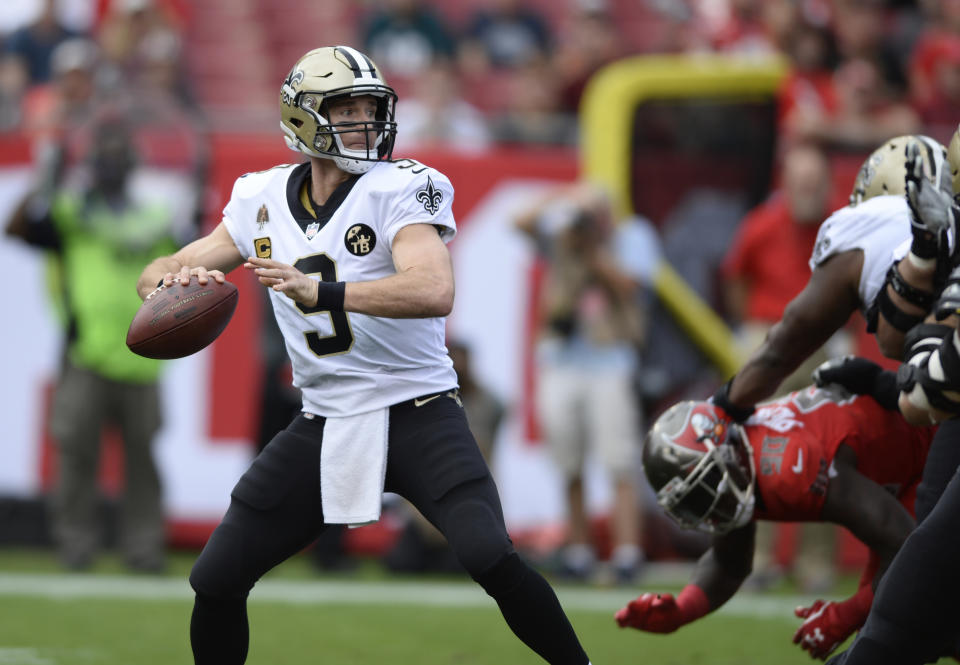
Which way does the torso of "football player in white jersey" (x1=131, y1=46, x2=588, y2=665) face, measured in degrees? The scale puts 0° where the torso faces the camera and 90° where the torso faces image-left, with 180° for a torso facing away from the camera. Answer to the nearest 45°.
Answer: approximately 0°

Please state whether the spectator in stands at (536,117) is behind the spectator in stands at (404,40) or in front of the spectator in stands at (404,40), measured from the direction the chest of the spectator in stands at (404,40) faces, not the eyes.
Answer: in front

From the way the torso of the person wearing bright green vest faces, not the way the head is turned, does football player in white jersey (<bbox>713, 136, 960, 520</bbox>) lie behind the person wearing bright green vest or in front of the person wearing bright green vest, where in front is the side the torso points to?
in front

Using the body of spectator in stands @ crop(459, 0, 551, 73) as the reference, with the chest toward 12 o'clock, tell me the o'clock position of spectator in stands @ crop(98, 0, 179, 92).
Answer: spectator in stands @ crop(98, 0, 179, 92) is roughly at 2 o'clock from spectator in stands @ crop(459, 0, 551, 73).

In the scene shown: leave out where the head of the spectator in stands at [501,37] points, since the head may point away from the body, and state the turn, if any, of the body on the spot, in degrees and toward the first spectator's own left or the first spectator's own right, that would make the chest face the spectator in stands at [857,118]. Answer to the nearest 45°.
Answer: approximately 45° to the first spectator's own left

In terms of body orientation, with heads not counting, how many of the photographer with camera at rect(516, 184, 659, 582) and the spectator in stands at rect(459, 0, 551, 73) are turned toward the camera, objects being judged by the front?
2
